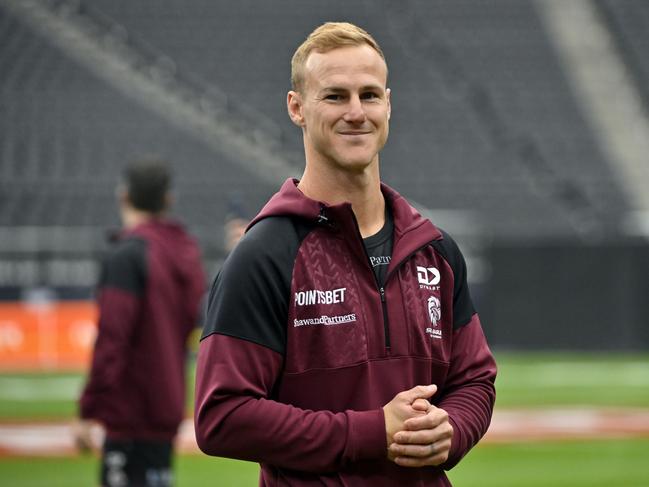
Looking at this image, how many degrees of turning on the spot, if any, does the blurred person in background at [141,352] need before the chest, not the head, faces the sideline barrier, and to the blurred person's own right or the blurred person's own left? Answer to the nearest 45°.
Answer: approximately 45° to the blurred person's own right

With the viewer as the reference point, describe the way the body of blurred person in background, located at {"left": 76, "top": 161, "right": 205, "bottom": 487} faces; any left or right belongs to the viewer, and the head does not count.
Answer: facing away from the viewer and to the left of the viewer

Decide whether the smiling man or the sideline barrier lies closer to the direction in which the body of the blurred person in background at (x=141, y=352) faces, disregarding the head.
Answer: the sideline barrier

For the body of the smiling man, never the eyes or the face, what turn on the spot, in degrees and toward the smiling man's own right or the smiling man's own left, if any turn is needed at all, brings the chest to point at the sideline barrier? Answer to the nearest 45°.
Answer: approximately 135° to the smiling man's own left

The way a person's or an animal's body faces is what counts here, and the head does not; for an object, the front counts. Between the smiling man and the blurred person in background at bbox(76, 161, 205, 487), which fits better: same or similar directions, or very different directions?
very different directions
